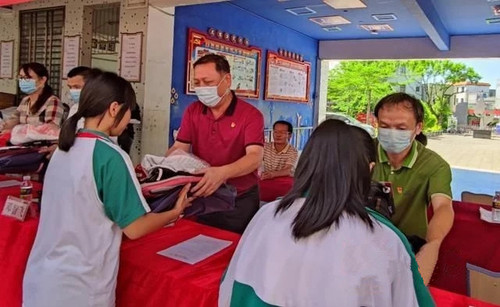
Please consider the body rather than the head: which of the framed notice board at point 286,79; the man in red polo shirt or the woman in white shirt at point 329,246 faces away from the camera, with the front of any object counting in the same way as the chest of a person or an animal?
the woman in white shirt

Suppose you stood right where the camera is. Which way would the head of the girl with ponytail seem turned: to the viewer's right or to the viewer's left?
to the viewer's right

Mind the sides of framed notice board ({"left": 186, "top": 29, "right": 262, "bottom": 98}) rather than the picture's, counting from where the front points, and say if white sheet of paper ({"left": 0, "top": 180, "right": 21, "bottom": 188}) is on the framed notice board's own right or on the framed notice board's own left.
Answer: on the framed notice board's own right

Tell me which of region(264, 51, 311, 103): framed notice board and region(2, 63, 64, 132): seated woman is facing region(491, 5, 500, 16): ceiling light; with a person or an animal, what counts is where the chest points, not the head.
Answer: the framed notice board

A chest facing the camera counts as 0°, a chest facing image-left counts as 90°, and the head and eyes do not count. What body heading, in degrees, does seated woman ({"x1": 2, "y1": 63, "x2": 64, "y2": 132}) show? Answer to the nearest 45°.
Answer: approximately 45°

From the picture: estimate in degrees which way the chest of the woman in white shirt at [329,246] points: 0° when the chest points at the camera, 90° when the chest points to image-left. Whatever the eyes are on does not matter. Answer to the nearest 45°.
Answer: approximately 180°

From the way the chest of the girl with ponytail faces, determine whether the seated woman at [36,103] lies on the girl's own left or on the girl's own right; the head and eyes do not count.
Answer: on the girl's own left

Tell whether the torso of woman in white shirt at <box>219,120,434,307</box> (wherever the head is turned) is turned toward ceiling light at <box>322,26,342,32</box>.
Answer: yes
